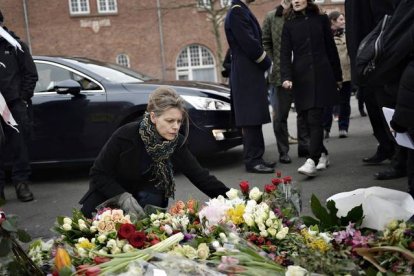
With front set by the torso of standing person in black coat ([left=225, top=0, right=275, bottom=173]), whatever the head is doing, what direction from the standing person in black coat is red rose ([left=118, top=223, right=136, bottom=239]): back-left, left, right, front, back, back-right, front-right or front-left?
right

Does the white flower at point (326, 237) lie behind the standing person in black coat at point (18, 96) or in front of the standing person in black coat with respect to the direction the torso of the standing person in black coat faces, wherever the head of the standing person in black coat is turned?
in front

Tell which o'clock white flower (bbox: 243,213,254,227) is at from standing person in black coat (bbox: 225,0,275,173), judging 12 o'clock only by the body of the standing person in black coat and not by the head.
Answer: The white flower is roughly at 3 o'clock from the standing person in black coat.

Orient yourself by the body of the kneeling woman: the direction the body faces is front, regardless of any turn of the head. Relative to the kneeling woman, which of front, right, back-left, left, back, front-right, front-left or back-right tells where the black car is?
back-left

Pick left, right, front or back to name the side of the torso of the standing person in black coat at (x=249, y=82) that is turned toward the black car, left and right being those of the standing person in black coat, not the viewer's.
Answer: back

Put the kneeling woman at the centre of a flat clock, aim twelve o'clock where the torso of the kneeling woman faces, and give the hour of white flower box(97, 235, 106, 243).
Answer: The white flower is roughly at 2 o'clock from the kneeling woman.

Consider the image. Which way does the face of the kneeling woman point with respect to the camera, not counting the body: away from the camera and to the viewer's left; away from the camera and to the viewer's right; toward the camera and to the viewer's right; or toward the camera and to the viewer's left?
toward the camera and to the viewer's right

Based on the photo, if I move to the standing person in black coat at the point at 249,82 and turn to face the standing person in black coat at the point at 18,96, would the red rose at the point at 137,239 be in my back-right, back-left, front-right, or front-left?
front-left

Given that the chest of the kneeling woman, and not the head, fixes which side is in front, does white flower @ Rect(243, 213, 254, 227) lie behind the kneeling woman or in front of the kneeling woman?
in front

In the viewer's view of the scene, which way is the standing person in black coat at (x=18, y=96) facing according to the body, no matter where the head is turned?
toward the camera

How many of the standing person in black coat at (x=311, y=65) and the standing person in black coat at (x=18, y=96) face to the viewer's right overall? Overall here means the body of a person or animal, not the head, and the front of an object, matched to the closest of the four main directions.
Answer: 0

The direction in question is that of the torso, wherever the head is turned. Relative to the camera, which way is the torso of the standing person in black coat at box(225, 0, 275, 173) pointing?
to the viewer's right

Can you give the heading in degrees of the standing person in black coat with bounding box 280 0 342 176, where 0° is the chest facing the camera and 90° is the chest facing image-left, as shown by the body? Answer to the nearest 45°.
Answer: approximately 45°

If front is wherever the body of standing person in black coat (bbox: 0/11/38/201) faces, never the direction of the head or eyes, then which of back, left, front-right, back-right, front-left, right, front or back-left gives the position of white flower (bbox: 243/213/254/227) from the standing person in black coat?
front

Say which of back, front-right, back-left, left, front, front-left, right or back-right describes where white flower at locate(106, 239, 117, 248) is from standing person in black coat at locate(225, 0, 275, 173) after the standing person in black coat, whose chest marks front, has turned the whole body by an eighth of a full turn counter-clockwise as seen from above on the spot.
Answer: back-right

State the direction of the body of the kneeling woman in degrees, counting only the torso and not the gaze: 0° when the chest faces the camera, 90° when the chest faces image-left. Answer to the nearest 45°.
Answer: approximately 315°

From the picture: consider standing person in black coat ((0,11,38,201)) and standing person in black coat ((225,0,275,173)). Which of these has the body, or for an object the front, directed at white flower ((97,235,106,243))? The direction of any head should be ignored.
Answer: standing person in black coat ((0,11,38,201))
